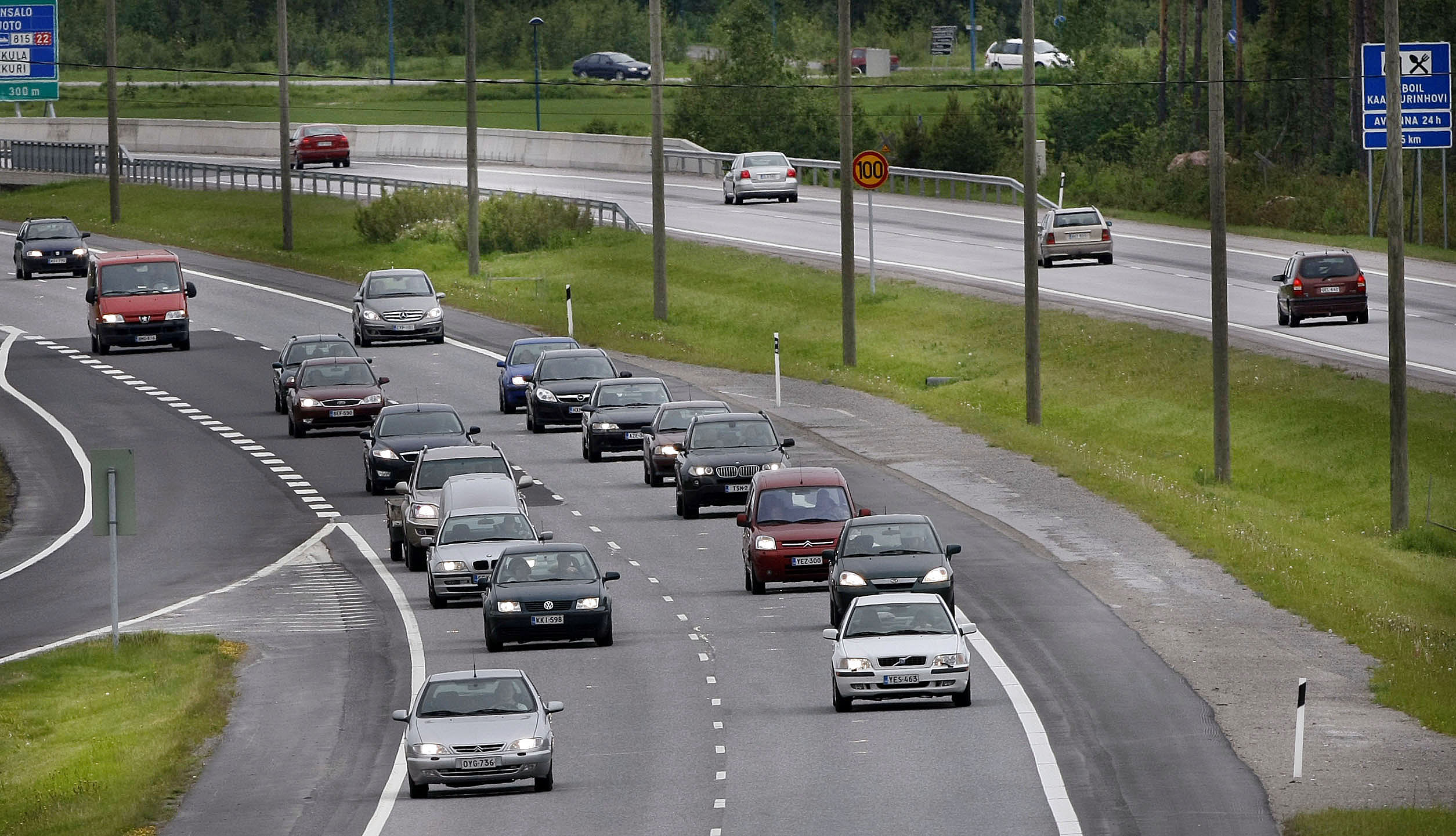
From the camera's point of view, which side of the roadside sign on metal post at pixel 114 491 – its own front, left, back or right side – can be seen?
back

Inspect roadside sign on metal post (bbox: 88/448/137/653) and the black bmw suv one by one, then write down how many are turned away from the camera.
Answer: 1

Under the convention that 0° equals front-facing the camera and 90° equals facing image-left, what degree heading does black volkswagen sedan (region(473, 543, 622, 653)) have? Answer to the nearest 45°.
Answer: approximately 0°

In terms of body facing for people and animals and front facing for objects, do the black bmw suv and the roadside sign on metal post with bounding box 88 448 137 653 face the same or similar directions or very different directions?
very different directions

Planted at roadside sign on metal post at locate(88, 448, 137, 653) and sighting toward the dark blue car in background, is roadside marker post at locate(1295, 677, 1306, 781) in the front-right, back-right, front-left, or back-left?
back-right

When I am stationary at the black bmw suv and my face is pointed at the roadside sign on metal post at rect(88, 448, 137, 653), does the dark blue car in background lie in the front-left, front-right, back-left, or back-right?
back-right

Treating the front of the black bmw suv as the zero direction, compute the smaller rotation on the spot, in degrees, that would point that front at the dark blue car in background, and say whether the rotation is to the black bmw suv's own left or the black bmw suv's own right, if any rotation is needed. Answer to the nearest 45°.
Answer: approximately 180°

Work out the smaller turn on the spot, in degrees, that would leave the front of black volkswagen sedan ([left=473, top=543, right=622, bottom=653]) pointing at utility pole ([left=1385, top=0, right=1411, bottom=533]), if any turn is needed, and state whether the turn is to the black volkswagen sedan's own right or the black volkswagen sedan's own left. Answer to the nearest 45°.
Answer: approximately 135° to the black volkswagen sedan's own left
